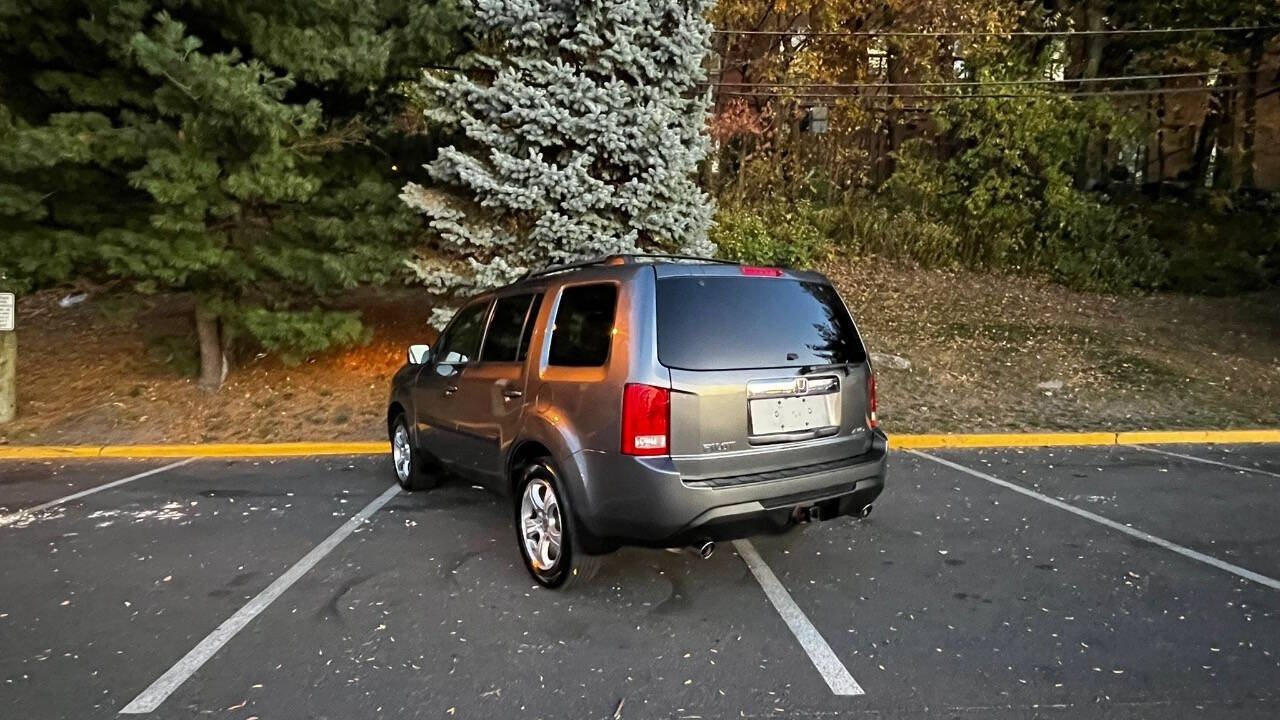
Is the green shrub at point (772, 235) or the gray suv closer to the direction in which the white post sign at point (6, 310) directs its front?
the gray suv

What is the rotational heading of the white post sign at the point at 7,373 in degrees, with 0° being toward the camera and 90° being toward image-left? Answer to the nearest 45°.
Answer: approximately 0°

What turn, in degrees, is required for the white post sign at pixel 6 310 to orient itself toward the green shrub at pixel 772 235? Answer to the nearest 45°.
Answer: approximately 90° to its left

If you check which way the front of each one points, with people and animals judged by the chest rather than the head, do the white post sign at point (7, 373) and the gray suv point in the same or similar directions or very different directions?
very different directions

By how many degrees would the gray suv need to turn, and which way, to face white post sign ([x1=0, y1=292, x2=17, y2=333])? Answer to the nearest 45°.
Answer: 0° — it already faces it

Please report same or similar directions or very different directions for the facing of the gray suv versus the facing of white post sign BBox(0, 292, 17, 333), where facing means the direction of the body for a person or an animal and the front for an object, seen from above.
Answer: very different directions

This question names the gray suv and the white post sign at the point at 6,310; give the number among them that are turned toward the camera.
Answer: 1
